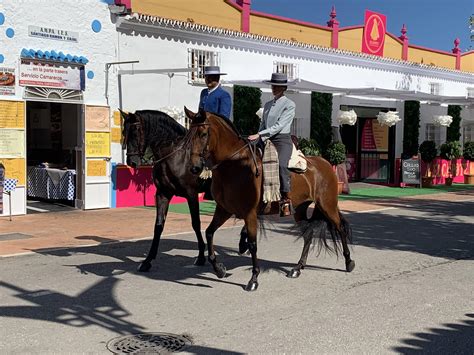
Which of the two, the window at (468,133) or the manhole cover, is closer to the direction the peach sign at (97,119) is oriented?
the manhole cover

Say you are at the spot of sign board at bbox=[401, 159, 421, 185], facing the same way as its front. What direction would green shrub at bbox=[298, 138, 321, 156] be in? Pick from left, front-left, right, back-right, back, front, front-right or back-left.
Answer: front-right

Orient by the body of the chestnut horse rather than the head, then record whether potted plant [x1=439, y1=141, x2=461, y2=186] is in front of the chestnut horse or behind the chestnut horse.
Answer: behind

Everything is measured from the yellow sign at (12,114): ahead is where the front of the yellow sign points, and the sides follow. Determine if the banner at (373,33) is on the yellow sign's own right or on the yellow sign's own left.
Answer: on the yellow sign's own left

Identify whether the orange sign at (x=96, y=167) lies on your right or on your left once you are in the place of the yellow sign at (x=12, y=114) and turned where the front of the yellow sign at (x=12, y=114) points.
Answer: on your left

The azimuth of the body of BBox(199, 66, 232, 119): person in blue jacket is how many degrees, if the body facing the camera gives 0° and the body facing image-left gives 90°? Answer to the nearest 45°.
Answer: approximately 45°

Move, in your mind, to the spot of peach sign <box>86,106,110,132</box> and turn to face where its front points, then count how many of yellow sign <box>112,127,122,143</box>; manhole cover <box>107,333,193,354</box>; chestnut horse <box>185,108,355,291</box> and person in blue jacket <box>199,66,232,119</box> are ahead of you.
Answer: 3

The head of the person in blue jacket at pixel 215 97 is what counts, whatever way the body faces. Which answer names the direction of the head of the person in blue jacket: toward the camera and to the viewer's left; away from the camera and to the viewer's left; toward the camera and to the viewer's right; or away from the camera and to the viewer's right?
toward the camera and to the viewer's left

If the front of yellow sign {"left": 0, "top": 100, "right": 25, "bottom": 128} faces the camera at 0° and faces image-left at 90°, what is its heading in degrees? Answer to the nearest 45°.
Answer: approximately 0°
